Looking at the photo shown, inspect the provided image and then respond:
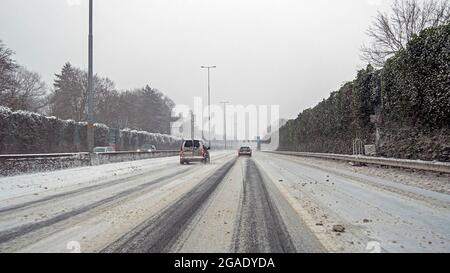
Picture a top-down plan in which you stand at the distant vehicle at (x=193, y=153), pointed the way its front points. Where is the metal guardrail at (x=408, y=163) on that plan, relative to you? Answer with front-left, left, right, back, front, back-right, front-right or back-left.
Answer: back-right

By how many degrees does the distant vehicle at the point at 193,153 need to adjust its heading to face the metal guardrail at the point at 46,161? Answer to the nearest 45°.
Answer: approximately 135° to its left

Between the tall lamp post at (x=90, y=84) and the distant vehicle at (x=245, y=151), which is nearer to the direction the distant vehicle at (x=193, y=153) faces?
the distant vehicle

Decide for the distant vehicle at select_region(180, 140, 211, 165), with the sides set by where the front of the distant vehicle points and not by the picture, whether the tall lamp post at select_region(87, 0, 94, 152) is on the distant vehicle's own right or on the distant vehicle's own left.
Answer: on the distant vehicle's own left

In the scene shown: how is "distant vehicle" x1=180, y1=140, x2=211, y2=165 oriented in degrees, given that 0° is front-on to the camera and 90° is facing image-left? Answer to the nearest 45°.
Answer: approximately 180°

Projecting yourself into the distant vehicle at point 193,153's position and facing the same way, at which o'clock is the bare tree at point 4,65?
The bare tree is roughly at 10 o'clock from the distant vehicle.
